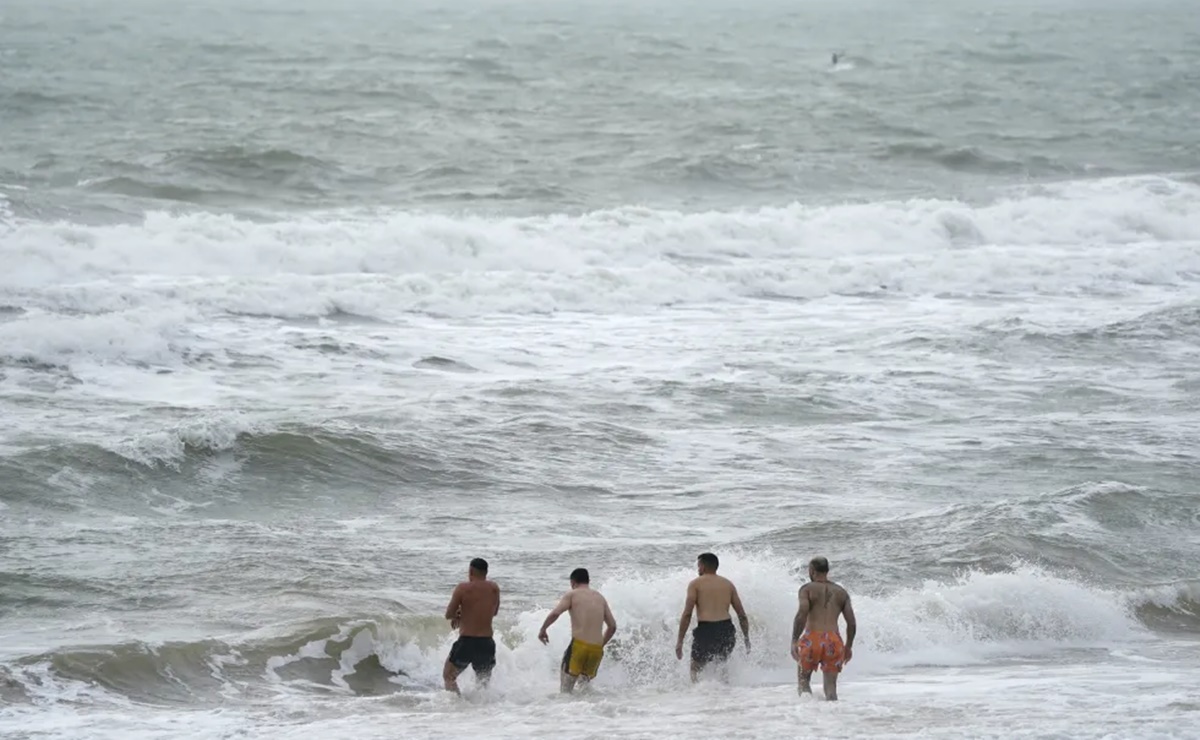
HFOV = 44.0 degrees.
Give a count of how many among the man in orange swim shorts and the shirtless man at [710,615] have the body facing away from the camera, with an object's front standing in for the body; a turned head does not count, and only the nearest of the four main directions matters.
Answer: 2

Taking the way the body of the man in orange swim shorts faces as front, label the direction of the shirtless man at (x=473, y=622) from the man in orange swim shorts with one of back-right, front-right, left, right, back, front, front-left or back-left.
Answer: left

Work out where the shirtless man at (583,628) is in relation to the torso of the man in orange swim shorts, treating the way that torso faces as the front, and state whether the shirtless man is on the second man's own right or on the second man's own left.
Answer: on the second man's own left

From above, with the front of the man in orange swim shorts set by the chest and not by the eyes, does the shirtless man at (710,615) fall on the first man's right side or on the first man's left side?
on the first man's left side

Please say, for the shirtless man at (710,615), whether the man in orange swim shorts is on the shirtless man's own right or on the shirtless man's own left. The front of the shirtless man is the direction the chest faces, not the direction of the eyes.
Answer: on the shirtless man's own right

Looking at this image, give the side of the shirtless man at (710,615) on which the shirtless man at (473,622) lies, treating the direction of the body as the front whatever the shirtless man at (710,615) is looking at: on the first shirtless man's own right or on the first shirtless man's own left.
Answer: on the first shirtless man's own left

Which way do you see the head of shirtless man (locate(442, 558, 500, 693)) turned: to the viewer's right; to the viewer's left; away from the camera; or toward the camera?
away from the camera

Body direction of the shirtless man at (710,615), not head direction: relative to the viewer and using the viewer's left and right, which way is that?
facing away from the viewer

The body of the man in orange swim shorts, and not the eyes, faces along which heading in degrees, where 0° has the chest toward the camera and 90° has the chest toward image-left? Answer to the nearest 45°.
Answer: approximately 180°
